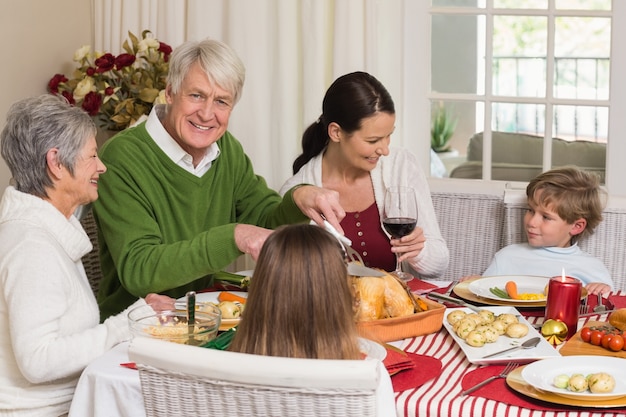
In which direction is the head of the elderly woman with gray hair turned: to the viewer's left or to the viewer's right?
to the viewer's right

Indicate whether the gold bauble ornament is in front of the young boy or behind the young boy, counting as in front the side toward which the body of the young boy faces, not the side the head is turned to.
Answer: in front

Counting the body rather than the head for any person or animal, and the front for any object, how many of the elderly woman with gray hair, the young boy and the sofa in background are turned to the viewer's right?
1

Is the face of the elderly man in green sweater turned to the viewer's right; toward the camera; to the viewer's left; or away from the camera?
toward the camera

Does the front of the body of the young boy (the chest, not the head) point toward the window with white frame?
no

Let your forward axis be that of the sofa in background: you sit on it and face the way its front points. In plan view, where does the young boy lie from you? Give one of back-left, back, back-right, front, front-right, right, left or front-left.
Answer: front

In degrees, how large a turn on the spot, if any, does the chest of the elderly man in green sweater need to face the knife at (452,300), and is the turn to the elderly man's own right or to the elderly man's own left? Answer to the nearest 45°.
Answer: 0° — they already face it

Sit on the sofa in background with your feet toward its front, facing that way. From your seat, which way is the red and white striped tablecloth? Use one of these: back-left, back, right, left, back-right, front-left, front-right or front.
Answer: front

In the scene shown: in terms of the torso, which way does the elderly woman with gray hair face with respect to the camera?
to the viewer's right

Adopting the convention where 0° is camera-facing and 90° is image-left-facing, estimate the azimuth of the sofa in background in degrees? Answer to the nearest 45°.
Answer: approximately 0°

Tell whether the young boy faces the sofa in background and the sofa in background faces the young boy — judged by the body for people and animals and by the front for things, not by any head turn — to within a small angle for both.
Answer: no

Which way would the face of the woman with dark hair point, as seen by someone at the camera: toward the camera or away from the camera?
toward the camera

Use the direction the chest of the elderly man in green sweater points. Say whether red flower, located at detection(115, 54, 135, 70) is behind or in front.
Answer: behind

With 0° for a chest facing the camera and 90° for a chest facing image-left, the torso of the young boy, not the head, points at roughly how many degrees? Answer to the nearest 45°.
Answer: approximately 45°

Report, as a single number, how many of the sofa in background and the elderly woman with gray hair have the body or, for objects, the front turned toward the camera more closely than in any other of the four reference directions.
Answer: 1

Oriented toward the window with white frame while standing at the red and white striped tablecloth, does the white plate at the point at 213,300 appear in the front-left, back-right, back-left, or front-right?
front-left
